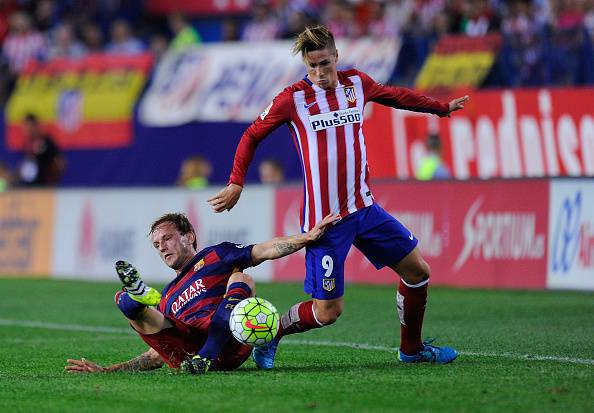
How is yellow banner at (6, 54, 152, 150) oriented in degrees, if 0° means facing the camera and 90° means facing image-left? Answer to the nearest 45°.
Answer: approximately 0°

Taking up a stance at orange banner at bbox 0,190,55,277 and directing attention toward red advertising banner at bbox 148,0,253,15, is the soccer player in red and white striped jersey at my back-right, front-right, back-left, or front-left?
back-right

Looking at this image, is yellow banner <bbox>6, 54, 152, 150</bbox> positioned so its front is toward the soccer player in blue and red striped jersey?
yes

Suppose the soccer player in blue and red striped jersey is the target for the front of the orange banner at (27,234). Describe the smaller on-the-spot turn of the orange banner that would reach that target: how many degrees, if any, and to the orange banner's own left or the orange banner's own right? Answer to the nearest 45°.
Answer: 0° — it already faces them

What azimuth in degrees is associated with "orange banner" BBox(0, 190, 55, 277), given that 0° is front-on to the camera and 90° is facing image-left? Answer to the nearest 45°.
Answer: approximately 0°
